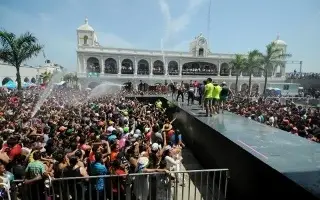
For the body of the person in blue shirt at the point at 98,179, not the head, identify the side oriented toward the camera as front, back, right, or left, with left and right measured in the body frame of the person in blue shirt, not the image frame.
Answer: back

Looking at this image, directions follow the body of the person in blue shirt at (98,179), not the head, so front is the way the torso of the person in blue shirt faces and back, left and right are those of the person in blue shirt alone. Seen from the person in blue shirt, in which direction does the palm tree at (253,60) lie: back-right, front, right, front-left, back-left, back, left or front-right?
front-right

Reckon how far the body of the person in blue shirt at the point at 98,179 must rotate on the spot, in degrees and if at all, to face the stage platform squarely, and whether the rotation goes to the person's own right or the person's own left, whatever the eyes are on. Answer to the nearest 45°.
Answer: approximately 90° to the person's own right

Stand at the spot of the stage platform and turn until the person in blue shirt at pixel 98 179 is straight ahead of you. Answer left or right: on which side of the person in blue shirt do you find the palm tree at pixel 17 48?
right

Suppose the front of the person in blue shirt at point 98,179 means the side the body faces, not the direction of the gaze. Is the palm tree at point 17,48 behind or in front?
in front
